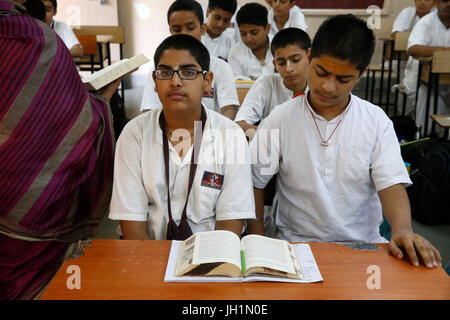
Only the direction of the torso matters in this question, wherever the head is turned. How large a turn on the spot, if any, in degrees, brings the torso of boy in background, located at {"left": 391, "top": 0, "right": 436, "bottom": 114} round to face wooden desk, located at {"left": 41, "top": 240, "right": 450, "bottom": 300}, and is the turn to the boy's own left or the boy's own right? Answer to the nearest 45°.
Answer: approximately 45° to the boy's own left

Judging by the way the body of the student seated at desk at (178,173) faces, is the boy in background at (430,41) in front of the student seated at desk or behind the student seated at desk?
behind

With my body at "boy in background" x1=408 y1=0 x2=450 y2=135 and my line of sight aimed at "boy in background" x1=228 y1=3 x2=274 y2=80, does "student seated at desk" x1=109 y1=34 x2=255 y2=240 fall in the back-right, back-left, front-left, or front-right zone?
front-left

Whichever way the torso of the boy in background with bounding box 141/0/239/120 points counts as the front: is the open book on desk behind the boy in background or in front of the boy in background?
in front

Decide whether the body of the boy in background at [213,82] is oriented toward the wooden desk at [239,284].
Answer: yes

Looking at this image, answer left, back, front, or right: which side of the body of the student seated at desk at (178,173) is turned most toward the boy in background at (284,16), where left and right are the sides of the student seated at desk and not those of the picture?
back

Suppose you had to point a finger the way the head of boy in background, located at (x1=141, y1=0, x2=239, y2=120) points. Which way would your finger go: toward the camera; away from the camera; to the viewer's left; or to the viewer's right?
toward the camera

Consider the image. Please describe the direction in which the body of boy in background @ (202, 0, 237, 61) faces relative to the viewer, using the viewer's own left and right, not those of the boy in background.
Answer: facing the viewer

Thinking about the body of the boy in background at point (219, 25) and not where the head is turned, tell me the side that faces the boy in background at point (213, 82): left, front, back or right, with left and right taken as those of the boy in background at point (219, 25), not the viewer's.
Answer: front

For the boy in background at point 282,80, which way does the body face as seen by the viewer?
toward the camera

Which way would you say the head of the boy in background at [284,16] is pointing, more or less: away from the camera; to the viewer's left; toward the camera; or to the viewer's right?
toward the camera

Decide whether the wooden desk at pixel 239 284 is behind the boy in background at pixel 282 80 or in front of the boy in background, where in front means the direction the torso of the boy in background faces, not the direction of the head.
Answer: in front

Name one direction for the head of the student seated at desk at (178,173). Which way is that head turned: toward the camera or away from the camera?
toward the camera

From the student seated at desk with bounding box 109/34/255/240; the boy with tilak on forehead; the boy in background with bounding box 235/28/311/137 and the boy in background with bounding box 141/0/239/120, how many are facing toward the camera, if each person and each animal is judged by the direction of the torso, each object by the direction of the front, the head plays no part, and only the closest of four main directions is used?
4
